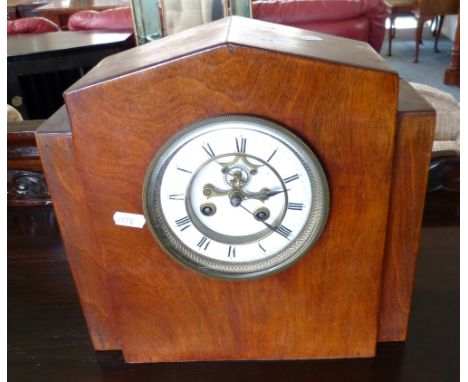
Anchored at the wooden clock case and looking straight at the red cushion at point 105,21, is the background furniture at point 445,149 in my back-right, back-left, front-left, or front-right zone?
front-right

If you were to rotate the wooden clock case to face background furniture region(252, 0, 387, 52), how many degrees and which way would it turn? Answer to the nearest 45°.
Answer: approximately 180°

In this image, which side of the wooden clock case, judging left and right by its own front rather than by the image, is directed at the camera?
front

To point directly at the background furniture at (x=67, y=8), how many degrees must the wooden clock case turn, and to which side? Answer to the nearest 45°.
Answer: approximately 180°

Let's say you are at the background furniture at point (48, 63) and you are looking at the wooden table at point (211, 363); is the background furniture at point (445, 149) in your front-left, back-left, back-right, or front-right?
front-left

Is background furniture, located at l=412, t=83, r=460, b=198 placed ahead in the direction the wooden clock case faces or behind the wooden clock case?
behind

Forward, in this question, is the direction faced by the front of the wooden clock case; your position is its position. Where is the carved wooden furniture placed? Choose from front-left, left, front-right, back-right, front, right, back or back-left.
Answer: back-right

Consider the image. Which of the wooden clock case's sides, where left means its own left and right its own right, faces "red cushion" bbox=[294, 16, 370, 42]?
back
